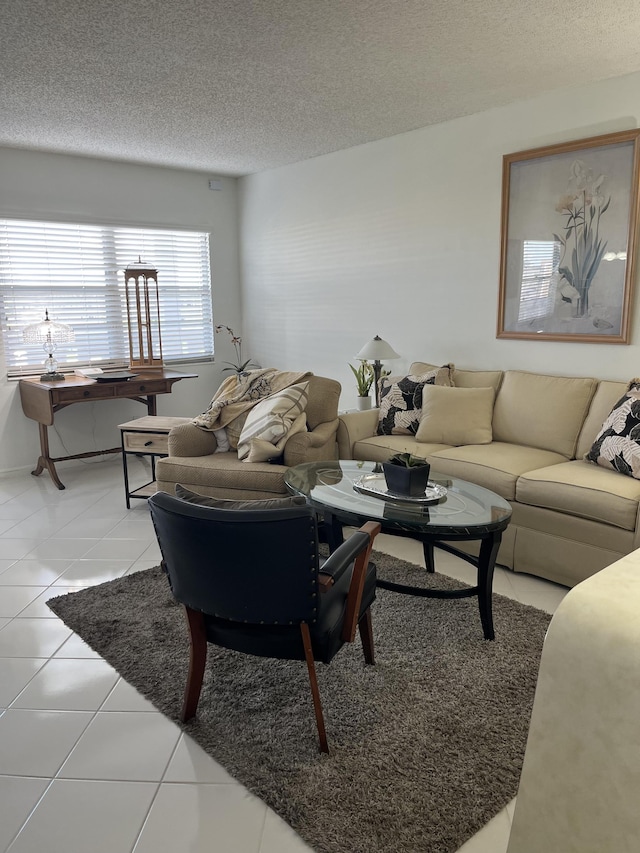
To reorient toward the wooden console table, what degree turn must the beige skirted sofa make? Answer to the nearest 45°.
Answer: approximately 45° to its right

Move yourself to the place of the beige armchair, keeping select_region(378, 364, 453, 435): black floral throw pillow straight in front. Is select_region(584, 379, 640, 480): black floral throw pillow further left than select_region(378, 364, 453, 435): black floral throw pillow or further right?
right

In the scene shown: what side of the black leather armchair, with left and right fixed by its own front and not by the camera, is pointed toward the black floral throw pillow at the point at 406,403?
front

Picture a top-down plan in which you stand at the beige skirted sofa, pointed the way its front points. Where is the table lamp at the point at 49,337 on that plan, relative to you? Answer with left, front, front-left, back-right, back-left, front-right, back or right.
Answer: front-right

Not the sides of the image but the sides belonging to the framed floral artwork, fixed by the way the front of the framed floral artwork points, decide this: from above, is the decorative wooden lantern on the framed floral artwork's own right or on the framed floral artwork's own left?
on the framed floral artwork's own right

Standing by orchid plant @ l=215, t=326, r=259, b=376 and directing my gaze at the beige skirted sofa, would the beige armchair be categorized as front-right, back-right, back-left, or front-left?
front-right

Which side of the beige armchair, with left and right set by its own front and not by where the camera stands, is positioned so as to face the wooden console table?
right

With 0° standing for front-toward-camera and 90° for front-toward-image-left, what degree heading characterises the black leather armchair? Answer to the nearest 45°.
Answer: approximately 225°

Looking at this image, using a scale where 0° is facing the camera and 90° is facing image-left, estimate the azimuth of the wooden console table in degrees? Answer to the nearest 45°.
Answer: approximately 315°

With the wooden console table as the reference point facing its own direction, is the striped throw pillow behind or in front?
in front

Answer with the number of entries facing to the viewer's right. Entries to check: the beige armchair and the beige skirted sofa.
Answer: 0

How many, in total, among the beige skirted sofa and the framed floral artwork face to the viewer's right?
0

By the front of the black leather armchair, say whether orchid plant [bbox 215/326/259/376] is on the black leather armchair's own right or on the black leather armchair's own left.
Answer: on the black leather armchair's own left

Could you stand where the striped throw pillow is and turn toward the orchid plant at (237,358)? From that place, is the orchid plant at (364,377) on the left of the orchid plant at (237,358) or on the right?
right

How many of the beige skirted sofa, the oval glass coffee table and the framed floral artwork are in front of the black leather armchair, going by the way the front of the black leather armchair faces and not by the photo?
3

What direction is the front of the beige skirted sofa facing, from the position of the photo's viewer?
facing the viewer and to the left of the viewer

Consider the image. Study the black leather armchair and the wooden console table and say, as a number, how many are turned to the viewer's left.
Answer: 0
